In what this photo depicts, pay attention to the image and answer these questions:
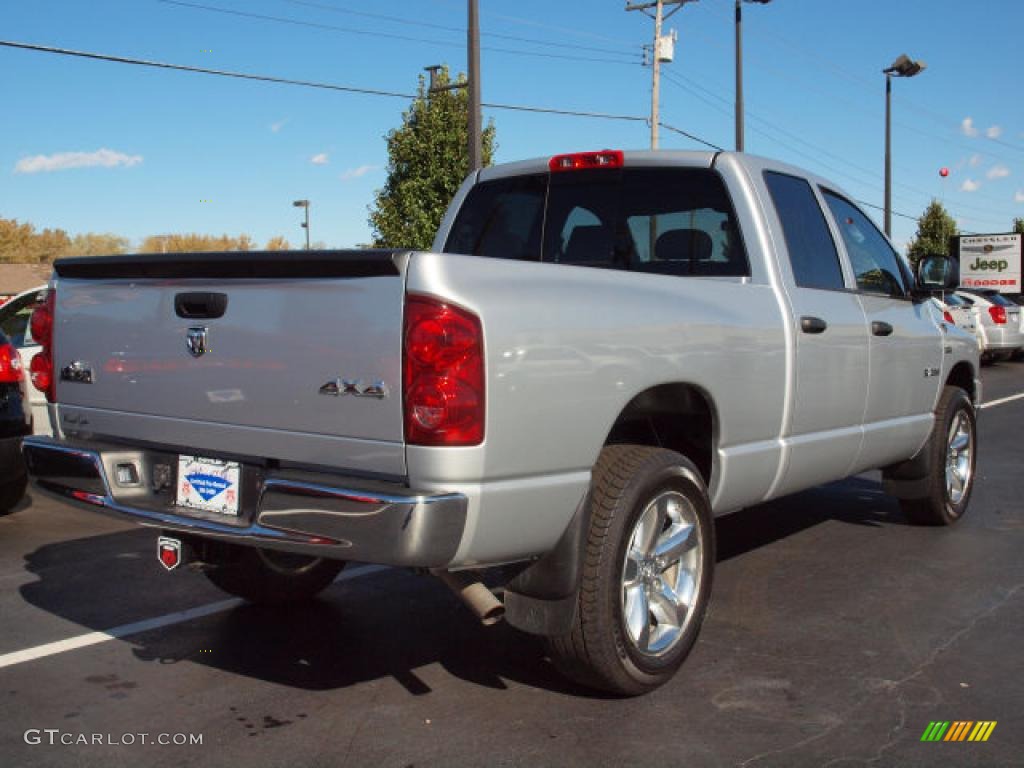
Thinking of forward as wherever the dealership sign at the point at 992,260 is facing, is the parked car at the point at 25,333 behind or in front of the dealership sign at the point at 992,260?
in front

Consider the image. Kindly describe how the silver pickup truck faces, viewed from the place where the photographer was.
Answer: facing away from the viewer and to the right of the viewer

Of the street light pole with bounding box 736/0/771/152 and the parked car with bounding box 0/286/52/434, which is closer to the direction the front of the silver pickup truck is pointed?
the street light pole

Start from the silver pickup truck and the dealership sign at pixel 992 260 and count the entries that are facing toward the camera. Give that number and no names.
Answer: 1

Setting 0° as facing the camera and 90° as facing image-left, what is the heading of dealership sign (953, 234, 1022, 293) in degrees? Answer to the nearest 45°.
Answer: approximately 0°

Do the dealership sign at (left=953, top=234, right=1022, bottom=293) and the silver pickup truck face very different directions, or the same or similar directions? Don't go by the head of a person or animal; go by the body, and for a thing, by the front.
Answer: very different directions

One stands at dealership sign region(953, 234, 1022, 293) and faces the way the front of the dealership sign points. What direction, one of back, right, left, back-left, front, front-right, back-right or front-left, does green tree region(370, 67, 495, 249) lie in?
front-right

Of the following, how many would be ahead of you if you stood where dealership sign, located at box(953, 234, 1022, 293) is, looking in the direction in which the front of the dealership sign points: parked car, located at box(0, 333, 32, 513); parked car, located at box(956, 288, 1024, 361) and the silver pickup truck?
3

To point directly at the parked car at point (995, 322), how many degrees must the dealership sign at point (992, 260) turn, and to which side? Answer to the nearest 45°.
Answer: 0° — it already faces it

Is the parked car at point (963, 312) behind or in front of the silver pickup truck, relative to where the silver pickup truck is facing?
in front

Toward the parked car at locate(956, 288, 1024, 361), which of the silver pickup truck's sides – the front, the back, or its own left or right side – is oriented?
front

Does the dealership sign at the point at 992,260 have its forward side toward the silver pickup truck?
yes
